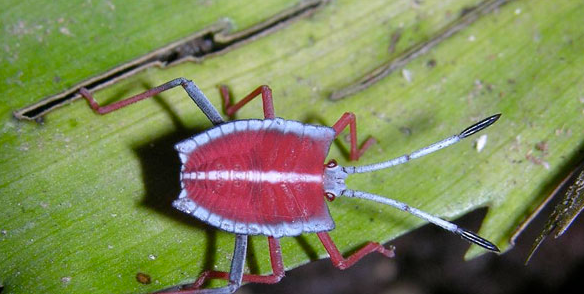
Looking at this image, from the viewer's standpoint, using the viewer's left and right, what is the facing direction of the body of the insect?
facing to the right of the viewer

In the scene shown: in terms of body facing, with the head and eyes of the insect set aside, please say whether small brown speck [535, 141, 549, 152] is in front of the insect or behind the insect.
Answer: in front
